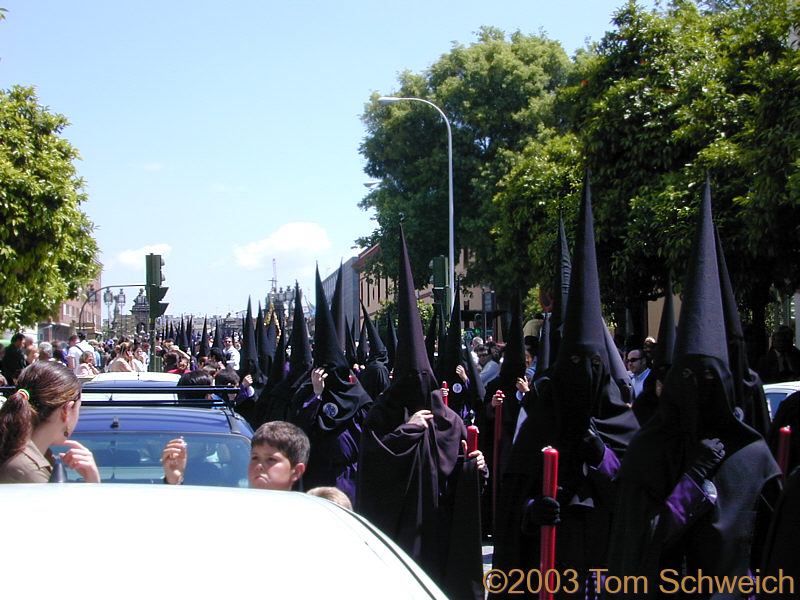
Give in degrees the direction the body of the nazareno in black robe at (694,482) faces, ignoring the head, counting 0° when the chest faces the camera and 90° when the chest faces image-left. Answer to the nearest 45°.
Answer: approximately 0°

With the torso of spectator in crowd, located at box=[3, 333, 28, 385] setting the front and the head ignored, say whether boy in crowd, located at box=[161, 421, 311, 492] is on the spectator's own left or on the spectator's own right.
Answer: on the spectator's own right

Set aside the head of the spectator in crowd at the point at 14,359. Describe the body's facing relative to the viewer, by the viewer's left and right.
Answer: facing to the right of the viewer

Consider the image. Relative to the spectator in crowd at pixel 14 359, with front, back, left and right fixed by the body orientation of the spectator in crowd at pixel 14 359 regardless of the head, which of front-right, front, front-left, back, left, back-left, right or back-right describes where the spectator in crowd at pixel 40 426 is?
right

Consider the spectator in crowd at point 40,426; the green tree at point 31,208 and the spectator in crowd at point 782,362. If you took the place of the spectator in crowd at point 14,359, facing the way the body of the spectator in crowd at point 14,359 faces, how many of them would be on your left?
1

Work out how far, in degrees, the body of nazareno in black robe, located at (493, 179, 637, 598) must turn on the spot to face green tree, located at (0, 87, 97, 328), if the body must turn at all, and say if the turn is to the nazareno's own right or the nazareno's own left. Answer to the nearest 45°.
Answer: approximately 135° to the nazareno's own right

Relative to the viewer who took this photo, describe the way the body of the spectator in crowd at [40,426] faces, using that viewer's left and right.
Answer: facing away from the viewer and to the right of the viewer
